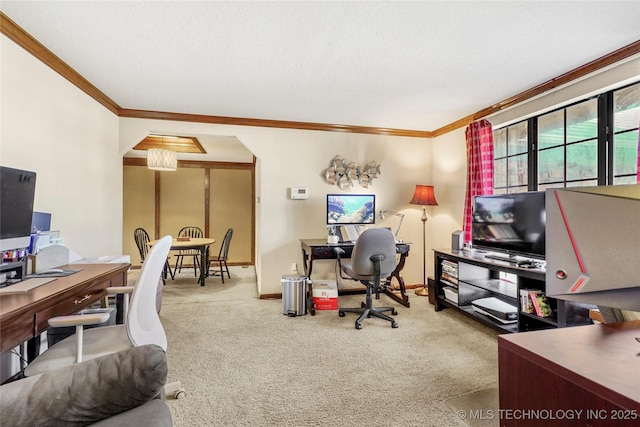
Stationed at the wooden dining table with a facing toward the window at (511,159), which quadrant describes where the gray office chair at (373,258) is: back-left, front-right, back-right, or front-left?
front-right

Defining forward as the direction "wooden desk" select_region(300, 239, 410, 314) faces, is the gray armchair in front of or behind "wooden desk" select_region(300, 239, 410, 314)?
in front

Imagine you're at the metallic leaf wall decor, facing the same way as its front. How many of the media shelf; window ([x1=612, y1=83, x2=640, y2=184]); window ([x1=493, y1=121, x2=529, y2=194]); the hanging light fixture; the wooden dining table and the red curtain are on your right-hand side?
2

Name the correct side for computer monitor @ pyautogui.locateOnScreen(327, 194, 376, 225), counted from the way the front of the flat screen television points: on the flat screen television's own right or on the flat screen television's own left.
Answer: on the flat screen television's own right

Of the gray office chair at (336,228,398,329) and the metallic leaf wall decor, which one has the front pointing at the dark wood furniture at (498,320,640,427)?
the metallic leaf wall decor

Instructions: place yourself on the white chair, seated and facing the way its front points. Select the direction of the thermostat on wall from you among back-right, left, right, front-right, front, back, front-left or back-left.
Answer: back-right

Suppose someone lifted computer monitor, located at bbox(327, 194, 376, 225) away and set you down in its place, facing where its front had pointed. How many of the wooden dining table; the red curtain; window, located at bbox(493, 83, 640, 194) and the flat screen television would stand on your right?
1

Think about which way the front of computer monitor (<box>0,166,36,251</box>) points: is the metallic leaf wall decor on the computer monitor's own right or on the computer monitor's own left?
on the computer monitor's own left

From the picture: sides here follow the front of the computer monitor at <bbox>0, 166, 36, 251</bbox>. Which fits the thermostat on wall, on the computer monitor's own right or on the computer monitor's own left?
on the computer monitor's own left

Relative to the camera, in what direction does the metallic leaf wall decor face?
facing the viewer

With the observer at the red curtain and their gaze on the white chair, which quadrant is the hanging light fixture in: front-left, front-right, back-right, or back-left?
front-right

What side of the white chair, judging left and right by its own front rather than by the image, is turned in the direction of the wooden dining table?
right

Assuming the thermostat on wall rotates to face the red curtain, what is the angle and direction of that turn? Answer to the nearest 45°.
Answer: approximately 90° to its left

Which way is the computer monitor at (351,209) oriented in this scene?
toward the camera

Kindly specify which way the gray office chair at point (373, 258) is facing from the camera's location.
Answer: facing away from the viewer and to the left of the viewer

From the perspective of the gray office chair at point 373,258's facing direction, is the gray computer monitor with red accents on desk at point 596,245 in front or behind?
behind

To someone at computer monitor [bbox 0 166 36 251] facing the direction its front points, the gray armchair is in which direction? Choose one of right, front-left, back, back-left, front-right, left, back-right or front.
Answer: front-right

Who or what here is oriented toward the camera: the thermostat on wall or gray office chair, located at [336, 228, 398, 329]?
the thermostat on wall

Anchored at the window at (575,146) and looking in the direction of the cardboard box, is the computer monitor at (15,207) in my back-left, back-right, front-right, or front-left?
front-left

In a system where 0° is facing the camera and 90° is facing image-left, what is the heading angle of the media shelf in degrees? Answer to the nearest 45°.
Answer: approximately 45°

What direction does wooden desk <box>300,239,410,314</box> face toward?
toward the camera

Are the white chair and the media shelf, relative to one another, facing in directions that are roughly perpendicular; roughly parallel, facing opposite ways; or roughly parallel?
roughly parallel

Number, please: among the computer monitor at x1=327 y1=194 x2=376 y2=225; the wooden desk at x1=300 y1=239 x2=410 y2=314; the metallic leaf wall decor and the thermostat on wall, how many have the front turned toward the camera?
4

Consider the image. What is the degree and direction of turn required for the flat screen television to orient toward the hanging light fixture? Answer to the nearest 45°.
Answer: approximately 45° to its right
